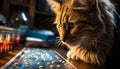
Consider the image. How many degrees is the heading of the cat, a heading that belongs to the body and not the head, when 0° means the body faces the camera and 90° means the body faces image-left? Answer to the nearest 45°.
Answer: approximately 45°
